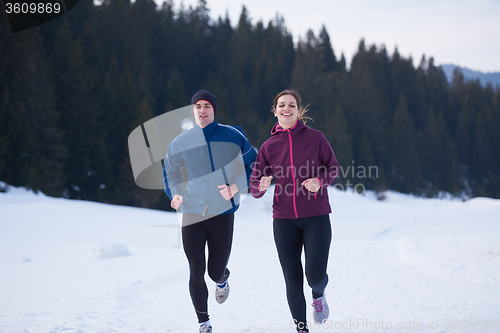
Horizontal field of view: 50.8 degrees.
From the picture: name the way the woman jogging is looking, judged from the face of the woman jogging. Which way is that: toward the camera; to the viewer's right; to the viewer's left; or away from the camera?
toward the camera

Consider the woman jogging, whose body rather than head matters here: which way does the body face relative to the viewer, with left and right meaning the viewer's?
facing the viewer
